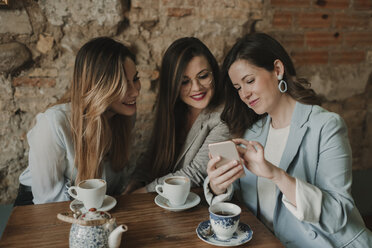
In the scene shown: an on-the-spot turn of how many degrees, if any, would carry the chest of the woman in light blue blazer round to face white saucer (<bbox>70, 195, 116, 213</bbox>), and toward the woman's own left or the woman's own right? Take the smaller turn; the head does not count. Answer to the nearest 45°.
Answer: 0° — they already face it

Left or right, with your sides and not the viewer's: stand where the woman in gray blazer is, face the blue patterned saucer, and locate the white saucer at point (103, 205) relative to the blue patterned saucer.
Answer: right

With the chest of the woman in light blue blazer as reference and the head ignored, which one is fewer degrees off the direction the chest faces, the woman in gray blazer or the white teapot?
the white teapot

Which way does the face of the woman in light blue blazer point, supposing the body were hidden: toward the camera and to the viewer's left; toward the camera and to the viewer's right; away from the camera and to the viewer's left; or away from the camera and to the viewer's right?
toward the camera and to the viewer's left
